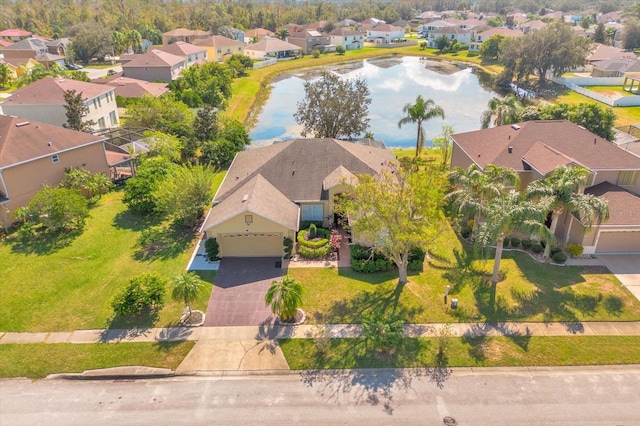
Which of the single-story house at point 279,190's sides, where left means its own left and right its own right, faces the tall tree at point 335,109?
back

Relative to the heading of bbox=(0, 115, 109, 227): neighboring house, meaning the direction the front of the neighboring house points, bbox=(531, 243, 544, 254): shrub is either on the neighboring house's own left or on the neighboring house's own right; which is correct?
on the neighboring house's own left

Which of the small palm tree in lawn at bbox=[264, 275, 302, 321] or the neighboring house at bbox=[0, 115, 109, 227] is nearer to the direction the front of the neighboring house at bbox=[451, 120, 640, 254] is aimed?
the small palm tree in lawn

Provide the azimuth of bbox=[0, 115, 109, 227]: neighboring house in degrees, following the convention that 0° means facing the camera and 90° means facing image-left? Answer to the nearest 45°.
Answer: approximately 45°

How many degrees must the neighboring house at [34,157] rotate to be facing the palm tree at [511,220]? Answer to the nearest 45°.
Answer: approximately 90° to its left

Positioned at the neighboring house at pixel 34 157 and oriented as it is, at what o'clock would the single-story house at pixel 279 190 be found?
The single-story house is roughly at 9 o'clock from the neighboring house.

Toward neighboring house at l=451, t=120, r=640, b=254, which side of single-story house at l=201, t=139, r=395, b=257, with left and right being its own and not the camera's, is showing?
left

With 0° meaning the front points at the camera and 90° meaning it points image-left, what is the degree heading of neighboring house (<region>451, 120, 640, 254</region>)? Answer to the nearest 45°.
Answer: approximately 315°

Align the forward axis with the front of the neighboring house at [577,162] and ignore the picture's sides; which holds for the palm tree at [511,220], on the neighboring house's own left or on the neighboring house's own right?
on the neighboring house's own right
